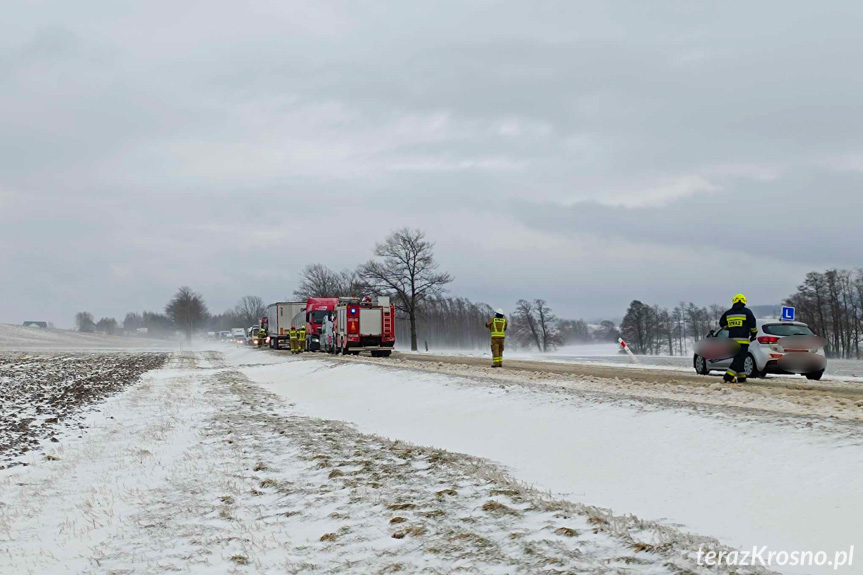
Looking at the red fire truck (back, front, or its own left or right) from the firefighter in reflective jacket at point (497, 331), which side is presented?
back

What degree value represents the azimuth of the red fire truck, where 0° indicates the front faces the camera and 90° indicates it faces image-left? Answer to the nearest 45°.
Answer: approximately 180°

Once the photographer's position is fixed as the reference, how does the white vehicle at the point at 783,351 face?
facing away from the viewer and to the left of the viewer

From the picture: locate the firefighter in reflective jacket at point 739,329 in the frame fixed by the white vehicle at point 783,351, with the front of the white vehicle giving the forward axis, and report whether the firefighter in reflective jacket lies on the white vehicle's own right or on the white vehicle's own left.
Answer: on the white vehicle's own left

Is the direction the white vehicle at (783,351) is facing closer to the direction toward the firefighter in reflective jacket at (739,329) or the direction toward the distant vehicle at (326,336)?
the distant vehicle

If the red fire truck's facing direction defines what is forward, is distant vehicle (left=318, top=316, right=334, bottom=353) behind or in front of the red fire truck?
in front

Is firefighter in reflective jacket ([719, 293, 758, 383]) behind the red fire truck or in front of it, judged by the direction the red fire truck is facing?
behind
